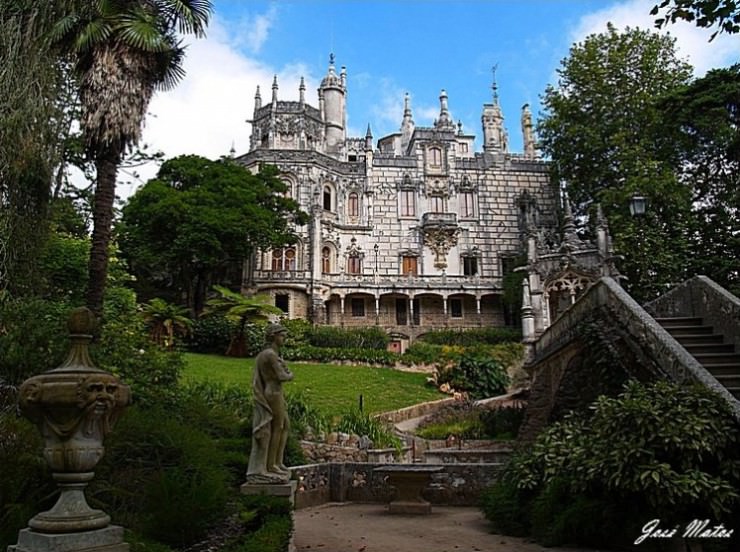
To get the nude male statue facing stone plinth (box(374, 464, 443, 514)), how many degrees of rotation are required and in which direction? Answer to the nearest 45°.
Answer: approximately 45° to its left

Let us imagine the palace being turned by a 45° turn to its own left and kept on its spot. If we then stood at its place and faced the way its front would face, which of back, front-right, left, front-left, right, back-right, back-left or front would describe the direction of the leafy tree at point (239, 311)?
right

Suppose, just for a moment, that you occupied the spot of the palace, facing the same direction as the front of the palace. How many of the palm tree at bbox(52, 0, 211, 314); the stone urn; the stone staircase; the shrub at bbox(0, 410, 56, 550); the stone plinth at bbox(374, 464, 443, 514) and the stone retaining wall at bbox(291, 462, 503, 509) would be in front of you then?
6

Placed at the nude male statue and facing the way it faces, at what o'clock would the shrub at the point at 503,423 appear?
The shrub is roughly at 10 o'clock from the nude male statue.

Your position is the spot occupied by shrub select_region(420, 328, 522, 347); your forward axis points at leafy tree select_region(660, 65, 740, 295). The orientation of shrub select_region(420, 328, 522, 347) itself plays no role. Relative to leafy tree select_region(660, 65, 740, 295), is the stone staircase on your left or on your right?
right

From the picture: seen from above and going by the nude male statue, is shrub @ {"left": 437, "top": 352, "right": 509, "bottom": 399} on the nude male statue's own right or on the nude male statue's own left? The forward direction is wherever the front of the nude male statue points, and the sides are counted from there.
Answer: on the nude male statue's own left

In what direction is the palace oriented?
toward the camera

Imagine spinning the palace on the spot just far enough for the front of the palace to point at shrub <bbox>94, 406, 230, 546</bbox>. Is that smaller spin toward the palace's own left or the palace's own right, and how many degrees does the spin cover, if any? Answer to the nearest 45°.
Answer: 0° — it already faces it
